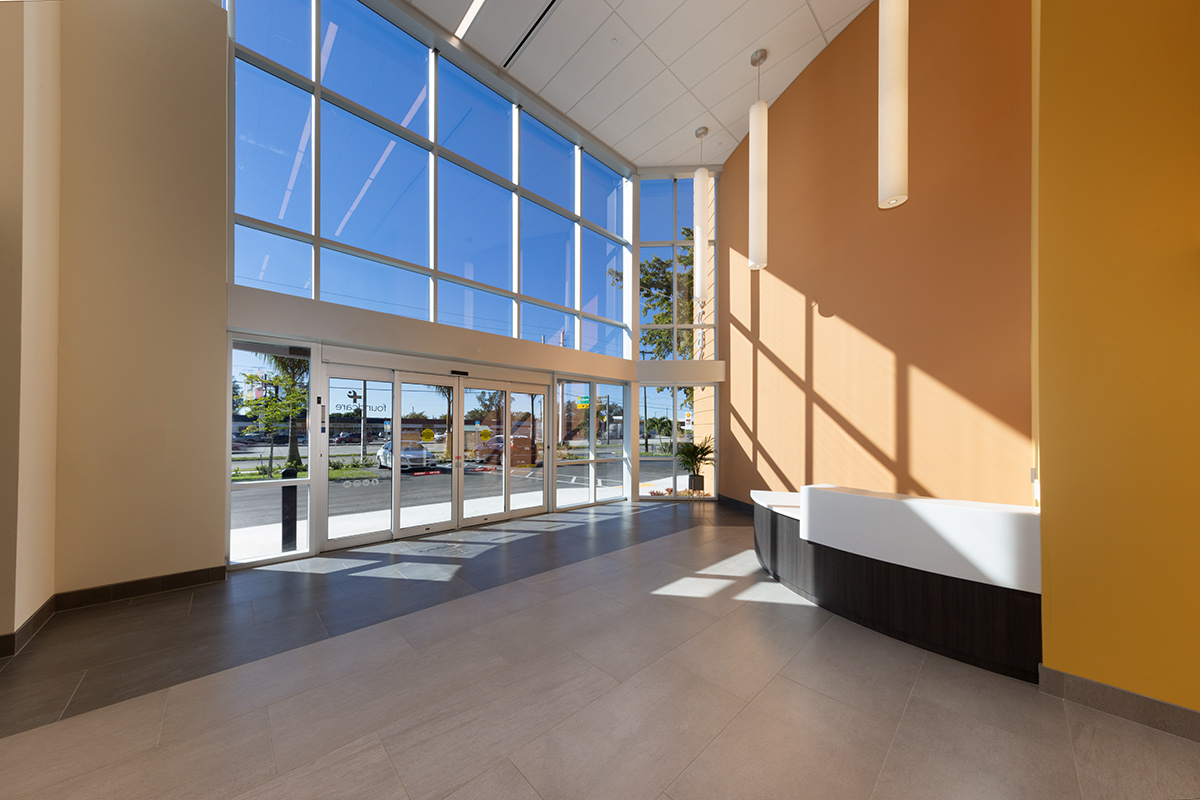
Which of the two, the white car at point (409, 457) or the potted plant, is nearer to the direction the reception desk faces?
the white car

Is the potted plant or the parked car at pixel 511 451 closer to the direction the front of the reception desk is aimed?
the parked car

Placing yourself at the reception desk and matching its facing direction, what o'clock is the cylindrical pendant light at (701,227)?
The cylindrical pendant light is roughly at 3 o'clock from the reception desk.

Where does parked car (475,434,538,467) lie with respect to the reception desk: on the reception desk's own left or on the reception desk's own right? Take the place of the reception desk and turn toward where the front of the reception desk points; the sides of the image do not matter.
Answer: on the reception desk's own right

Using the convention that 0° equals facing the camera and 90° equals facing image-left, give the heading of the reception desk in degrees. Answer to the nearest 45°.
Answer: approximately 45°
